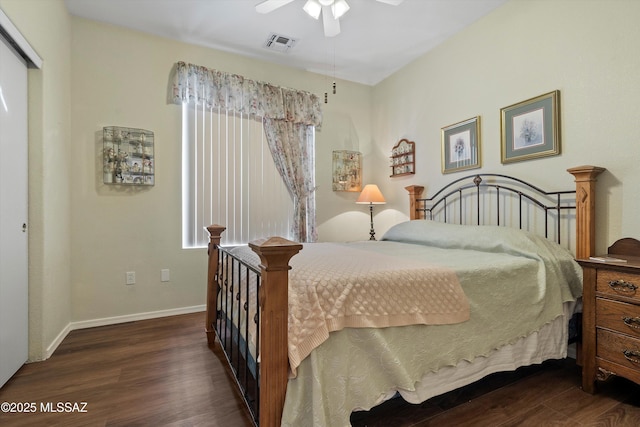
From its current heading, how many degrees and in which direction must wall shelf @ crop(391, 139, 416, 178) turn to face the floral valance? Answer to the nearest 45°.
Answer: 0° — it already faces it

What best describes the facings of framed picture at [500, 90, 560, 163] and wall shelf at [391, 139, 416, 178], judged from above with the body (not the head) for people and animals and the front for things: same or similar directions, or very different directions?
same or similar directions

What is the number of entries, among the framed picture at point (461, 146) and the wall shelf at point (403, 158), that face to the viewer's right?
0

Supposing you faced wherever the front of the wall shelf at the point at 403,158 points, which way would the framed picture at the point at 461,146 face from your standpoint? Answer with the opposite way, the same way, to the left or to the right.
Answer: the same way

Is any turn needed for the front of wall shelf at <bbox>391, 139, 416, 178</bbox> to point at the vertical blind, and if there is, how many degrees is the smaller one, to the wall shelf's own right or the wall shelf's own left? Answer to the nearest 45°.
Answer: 0° — it already faces it

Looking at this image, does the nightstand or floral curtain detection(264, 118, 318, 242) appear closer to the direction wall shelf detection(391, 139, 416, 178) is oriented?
the floral curtain

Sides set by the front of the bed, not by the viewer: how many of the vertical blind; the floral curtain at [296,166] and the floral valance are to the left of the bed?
0

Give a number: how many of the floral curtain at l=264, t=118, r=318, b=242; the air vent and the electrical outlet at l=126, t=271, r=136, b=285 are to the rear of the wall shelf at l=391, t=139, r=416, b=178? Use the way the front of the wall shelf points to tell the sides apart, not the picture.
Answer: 0

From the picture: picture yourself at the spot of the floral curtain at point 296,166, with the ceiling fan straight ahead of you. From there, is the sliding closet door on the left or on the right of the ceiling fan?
right

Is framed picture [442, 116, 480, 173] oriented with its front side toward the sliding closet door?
yes

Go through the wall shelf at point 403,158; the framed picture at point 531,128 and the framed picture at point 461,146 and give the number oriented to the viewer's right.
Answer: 0

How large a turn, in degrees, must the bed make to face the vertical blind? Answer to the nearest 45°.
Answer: approximately 90° to its right

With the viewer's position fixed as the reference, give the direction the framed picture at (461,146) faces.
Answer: facing the viewer and to the left of the viewer

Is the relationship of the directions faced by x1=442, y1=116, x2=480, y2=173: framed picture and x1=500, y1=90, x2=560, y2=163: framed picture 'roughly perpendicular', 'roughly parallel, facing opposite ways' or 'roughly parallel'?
roughly parallel

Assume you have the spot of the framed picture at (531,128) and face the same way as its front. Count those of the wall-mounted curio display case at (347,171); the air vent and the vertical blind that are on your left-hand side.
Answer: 0

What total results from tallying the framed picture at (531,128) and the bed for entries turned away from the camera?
0

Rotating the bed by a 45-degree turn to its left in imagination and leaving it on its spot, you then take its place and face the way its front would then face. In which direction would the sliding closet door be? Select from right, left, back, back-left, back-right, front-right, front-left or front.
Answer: right

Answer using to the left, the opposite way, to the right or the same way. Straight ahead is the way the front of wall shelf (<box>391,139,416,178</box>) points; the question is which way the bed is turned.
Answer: the same way

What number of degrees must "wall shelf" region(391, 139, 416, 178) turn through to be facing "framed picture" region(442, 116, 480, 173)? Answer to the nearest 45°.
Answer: approximately 90° to its left

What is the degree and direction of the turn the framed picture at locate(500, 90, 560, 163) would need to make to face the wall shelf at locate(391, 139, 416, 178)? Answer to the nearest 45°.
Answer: approximately 90° to its right
